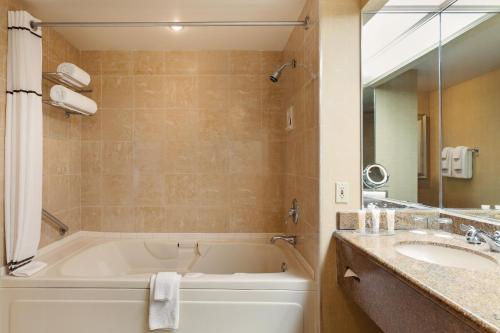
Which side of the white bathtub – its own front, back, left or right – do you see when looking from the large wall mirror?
left

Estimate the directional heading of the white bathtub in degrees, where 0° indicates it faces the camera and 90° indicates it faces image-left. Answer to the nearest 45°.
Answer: approximately 0°

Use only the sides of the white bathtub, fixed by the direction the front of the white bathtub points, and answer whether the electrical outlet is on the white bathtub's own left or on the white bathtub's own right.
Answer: on the white bathtub's own left

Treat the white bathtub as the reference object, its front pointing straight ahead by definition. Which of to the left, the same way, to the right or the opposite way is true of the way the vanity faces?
to the right

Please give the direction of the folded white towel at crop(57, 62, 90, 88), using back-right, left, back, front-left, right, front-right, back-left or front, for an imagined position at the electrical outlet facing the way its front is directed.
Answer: right

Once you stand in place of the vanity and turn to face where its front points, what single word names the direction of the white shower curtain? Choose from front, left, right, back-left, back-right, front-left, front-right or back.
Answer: front-right

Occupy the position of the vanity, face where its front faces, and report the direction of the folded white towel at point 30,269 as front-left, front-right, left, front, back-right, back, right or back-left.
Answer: front-right

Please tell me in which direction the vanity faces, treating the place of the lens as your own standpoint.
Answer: facing the viewer and to the left of the viewer

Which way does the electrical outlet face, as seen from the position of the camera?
facing the viewer

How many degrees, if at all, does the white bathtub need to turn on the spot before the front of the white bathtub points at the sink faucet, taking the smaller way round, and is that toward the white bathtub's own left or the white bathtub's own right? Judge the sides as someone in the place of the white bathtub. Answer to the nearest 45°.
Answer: approximately 45° to the white bathtub's own left

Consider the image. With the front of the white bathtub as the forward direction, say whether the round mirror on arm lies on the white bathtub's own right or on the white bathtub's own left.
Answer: on the white bathtub's own left
